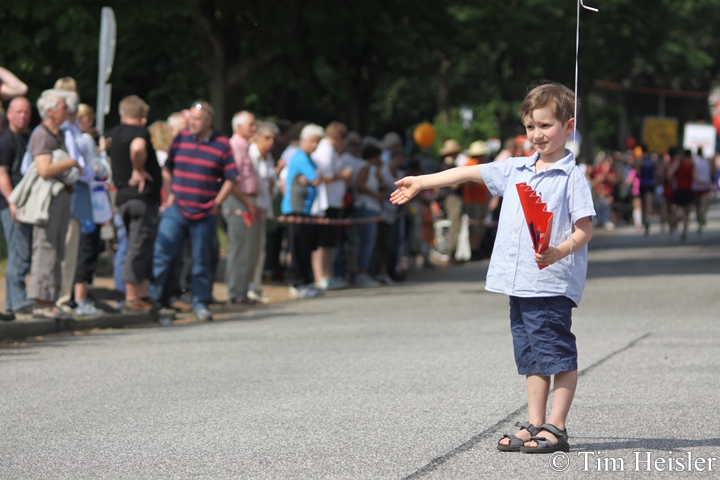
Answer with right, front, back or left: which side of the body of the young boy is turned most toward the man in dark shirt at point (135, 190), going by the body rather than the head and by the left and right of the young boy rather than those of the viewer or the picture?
right

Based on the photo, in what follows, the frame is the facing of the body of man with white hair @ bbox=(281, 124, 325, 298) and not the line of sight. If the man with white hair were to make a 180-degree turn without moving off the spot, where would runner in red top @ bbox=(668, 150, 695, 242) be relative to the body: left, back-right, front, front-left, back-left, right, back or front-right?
back-right

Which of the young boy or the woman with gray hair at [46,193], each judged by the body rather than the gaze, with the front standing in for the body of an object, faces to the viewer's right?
the woman with gray hair

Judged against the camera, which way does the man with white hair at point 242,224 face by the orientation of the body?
to the viewer's right

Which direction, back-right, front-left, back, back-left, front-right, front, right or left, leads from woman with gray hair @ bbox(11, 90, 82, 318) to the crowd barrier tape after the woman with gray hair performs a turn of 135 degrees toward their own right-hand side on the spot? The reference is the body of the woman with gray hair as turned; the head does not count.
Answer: back

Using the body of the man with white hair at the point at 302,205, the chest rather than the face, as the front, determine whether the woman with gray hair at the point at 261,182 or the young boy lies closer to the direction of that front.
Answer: the young boy

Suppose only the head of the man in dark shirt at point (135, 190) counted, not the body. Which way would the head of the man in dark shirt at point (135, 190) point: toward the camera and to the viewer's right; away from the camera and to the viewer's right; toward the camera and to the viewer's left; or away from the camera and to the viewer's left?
away from the camera and to the viewer's right

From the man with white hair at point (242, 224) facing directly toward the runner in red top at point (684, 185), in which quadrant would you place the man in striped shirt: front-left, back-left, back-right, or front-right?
back-right

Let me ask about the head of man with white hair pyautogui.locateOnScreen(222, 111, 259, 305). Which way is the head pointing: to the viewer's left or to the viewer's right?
to the viewer's right

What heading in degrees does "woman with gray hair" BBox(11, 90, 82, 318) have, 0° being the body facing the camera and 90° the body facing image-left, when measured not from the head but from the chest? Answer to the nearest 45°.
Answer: approximately 270°

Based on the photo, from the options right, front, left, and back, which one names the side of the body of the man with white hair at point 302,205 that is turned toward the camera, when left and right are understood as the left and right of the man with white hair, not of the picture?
right
